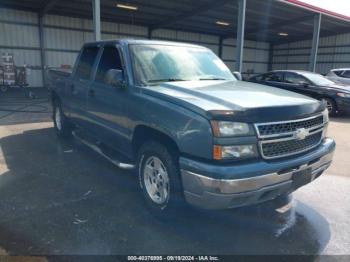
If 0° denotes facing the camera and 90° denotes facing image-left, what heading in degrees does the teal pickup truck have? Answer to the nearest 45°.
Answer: approximately 315°

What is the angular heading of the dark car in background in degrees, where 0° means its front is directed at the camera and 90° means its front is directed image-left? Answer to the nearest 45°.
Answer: approximately 315°

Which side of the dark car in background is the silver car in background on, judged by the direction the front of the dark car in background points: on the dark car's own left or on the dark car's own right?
on the dark car's own left

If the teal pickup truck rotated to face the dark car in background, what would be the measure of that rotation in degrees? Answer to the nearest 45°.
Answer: approximately 90° to its left

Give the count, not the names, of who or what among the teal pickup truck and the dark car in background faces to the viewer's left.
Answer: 0

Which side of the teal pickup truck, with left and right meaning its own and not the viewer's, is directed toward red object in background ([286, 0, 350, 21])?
left
